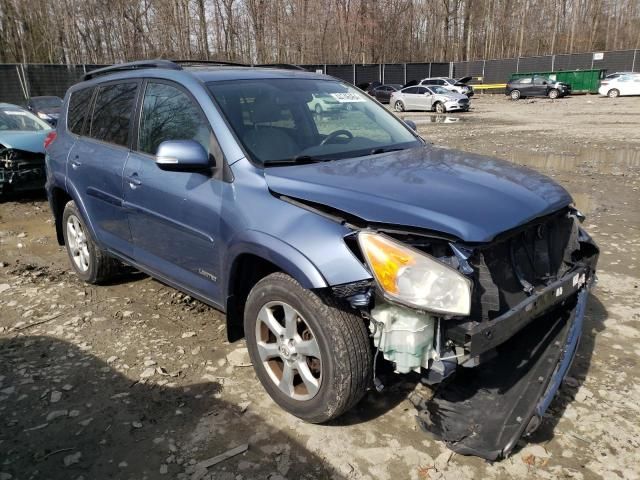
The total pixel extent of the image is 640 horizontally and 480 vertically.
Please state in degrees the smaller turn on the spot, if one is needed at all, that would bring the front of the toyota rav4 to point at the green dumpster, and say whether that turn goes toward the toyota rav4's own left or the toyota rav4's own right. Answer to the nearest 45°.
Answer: approximately 90° to the toyota rav4's own left

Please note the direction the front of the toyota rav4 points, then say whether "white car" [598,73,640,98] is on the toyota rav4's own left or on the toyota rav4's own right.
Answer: on the toyota rav4's own left

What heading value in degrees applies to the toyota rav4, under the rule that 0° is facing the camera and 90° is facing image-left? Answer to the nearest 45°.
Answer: approximately 315°

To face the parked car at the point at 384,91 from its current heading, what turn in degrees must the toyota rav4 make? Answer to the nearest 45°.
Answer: approximately 135° to its left

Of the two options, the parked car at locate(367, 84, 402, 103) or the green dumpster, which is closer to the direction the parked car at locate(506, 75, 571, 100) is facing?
the green dumpster

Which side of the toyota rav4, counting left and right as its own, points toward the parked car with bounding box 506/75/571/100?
left

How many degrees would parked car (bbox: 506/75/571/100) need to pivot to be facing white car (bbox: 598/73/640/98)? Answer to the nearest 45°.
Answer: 0° — it already faces it

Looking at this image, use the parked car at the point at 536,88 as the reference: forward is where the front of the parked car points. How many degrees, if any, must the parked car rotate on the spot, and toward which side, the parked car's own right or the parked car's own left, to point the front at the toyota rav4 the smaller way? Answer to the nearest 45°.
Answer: approximately 90° to the parked car's own right

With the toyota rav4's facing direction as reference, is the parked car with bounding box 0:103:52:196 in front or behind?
behind
